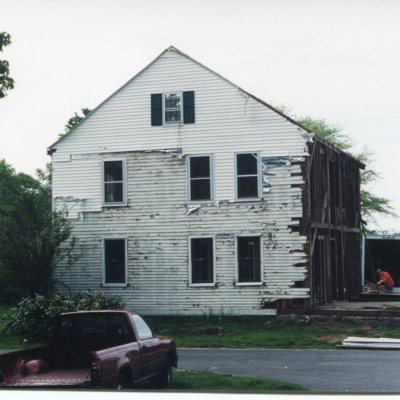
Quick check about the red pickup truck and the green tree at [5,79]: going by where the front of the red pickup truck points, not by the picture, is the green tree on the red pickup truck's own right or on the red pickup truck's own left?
on the red pickup truck's own left

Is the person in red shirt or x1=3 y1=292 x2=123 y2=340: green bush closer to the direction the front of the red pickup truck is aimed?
the person in red shirt

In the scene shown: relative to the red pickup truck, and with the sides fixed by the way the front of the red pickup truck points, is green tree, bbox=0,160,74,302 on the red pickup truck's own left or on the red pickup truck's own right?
on the red pickup truck's own left

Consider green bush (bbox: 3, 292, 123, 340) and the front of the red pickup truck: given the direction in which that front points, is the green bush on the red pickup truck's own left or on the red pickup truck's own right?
on the red pickup truck's own left

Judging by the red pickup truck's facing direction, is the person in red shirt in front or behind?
in front

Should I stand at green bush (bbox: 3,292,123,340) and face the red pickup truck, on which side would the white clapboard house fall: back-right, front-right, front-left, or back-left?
back-left

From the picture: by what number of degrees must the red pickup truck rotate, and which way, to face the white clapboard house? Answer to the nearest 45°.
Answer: approximately 45° to its left

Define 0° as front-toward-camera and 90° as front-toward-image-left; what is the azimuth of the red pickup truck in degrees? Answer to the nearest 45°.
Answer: approximately 225°

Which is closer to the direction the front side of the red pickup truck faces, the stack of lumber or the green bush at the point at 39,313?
the stack of lumber

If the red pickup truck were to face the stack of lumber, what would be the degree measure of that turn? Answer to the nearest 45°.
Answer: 0° — it already faces it
